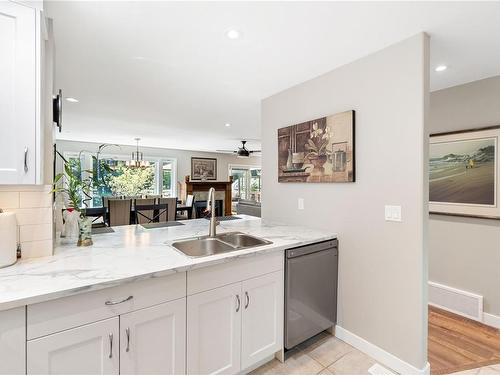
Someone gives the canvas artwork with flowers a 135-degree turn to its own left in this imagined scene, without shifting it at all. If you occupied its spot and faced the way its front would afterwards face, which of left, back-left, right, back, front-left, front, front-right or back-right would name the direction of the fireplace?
back-left

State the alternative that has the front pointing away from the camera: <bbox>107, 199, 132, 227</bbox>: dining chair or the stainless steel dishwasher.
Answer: the dining chair

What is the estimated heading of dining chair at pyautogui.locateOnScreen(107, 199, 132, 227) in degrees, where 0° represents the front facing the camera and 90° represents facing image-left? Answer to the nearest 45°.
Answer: approximately 180°

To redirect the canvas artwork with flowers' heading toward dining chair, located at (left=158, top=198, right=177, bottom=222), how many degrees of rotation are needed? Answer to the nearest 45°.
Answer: approximately 90° to its right

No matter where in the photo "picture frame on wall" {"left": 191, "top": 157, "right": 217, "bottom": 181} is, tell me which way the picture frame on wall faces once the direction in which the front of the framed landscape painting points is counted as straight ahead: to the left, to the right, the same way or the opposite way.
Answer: to the left

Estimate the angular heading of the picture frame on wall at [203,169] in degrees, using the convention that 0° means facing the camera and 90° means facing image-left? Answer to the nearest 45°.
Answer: approximately 0°

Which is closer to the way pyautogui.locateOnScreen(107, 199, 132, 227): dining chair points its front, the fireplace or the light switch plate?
the fireplace

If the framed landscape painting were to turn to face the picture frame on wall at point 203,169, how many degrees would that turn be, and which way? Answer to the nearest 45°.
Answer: approximately 45° to its right
